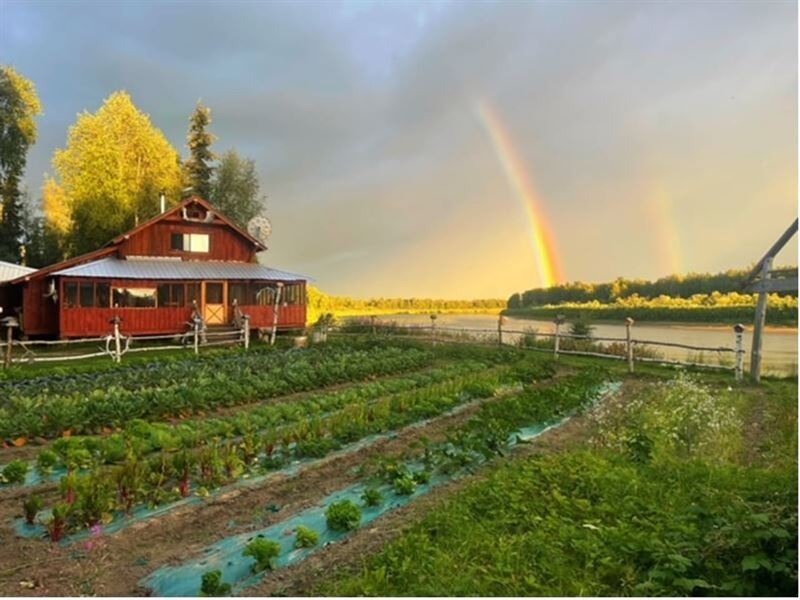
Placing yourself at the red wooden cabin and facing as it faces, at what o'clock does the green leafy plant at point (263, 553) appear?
The green leafy plant is roughly at 12 o'clock from the red wooden cabin.

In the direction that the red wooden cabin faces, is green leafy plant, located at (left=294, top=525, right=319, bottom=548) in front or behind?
in front

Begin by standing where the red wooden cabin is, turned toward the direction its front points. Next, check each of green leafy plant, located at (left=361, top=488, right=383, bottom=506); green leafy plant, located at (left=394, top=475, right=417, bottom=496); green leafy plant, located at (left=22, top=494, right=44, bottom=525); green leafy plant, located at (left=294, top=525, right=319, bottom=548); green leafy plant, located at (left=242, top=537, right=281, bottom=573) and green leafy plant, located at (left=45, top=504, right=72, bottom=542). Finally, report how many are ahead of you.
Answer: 6

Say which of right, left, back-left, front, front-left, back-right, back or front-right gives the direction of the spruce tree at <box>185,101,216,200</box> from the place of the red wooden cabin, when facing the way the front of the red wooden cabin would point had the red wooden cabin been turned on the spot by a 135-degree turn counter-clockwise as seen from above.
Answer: front-left

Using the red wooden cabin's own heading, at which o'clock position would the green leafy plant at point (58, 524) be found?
The green leafy plant is roughly at 12 o'clock from the red wooden cabin.

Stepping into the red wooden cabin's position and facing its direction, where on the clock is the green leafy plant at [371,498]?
The green leafy plant is roughly at 12 o'clock from the red wooden cabin.

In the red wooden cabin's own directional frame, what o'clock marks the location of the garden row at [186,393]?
The garden row is roughly at 12 o'clock from the red wooden cabin.

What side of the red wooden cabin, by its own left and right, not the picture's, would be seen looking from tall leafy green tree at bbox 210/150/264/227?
back

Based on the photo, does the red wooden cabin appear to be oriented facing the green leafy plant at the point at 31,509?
yes

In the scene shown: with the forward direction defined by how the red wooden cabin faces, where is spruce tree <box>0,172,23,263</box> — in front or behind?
behind

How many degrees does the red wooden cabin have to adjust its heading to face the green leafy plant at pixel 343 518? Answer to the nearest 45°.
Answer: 0° — it already faces it

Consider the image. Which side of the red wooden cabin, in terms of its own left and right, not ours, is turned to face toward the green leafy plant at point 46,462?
front

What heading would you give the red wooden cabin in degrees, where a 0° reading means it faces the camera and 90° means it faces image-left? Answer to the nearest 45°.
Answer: approximately 0°

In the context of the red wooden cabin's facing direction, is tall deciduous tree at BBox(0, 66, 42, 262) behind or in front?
behind

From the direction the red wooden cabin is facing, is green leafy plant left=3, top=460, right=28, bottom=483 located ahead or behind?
ahead

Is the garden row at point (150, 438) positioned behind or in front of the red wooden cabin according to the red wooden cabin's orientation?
in front

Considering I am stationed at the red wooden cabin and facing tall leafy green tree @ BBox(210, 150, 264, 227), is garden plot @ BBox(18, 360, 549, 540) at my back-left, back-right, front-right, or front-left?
back-right
